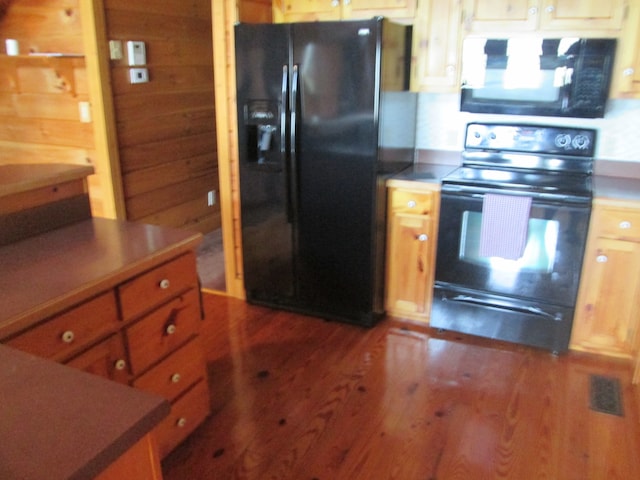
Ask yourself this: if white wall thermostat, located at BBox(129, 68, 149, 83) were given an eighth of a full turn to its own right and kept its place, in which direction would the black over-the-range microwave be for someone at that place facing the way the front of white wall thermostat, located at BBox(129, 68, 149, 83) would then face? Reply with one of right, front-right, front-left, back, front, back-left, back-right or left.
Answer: left

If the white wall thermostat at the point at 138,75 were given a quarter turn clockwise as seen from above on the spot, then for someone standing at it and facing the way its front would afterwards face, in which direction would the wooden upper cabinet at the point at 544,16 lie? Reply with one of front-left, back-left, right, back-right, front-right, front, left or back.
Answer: back-left

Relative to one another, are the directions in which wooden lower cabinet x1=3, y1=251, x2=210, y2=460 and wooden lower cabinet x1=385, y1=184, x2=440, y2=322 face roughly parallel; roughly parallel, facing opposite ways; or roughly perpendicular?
roughly perpendicular

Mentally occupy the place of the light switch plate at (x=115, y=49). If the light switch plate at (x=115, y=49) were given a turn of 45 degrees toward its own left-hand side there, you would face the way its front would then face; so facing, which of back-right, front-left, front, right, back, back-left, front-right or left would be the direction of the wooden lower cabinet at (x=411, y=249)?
front

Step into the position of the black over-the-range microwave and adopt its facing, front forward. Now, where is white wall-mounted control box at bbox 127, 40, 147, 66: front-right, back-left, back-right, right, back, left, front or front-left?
right

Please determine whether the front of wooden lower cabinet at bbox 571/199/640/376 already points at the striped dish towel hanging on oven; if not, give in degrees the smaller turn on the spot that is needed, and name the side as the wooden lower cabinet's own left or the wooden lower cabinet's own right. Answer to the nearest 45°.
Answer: approximately 90° to the wooden lower cabinet's own right

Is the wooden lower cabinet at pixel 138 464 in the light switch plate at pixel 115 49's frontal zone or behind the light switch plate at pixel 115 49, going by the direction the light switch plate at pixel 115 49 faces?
frontal zone

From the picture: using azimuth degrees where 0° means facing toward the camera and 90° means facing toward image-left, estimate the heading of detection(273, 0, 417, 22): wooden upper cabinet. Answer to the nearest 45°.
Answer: approximately 0°

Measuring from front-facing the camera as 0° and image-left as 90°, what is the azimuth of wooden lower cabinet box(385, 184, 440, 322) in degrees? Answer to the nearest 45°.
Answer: approximately 0°

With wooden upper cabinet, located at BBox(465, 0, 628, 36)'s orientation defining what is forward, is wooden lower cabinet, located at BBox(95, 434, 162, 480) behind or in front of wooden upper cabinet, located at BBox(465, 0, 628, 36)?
in front

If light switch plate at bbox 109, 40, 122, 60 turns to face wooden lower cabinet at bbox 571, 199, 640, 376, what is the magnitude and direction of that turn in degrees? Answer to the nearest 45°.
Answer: approximately 45° to its left

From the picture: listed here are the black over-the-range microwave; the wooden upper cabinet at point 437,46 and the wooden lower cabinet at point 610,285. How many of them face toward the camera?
3

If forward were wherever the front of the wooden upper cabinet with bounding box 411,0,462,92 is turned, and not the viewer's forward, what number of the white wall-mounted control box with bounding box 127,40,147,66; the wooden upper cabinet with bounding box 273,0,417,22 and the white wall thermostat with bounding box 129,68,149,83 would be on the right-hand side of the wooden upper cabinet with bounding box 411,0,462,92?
3
